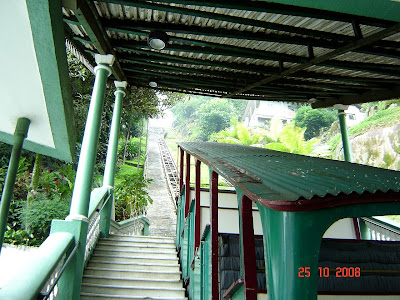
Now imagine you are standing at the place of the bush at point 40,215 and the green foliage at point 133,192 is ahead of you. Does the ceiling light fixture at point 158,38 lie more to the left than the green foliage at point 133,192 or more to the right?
right

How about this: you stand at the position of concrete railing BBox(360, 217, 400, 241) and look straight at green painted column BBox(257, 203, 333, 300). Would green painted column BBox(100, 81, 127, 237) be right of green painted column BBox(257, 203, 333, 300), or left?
right

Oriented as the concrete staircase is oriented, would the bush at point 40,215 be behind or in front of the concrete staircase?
behind

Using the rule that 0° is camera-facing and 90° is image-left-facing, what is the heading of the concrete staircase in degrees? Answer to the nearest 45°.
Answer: approximately 0°

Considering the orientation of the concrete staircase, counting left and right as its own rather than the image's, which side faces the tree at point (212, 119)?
back

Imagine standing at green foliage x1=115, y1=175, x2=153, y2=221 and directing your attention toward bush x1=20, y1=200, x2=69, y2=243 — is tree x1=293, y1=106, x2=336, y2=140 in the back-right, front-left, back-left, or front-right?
back-right

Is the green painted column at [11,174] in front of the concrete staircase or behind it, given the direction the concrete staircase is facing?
in front

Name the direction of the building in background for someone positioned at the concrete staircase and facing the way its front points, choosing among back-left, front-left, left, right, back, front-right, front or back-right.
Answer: back-left

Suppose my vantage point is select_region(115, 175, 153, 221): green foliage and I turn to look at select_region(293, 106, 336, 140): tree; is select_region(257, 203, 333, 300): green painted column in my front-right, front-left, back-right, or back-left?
back-right

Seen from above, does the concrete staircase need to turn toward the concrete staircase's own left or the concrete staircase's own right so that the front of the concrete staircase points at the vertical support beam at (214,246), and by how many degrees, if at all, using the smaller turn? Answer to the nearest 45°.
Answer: approximately 45° to the concrete staircase's own left
